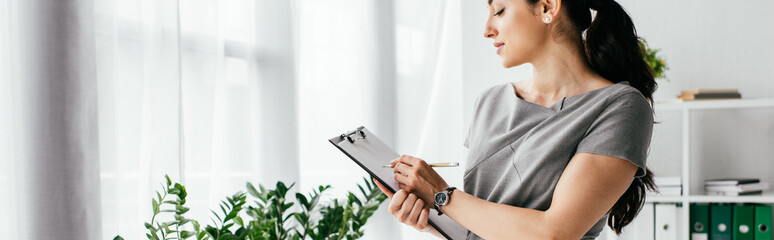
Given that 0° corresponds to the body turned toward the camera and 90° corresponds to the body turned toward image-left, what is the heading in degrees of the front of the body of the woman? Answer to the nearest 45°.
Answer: approximately 45°

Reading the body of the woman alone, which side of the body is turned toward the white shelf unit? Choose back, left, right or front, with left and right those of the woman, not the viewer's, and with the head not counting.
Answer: back

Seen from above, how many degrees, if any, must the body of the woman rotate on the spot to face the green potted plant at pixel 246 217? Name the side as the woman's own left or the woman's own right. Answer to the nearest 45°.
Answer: approximately 45° to the woman's own right

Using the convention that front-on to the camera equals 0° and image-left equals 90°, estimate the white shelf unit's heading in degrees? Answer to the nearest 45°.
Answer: approximately 0°

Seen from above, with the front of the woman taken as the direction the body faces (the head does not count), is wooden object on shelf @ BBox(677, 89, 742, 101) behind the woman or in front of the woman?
behind

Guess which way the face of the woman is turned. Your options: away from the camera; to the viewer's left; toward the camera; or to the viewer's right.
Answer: to the viewer's left

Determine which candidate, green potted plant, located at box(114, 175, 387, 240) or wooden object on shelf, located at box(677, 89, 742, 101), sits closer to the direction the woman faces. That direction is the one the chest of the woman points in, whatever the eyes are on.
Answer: the green potted plant
